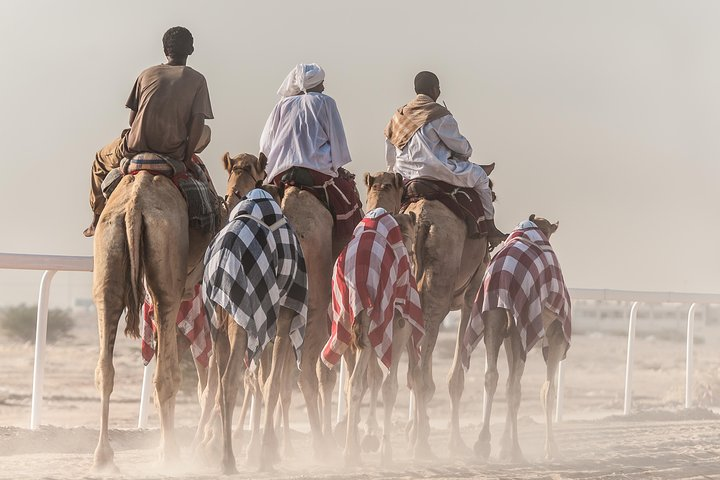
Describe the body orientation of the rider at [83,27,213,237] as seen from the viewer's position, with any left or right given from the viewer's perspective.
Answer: facing away from the viewer

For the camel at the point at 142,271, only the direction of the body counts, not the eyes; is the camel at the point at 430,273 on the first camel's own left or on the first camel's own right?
on the first camel's own right

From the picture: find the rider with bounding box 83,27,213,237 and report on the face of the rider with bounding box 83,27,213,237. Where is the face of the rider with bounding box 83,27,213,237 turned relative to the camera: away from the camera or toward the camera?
away from the camera

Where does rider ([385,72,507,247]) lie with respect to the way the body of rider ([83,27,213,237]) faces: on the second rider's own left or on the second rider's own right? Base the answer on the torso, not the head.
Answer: on the second rider's own right

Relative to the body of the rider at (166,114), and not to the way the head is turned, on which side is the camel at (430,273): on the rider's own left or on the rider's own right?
on the rider's own right

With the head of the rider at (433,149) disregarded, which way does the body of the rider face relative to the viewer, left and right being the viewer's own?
facing away from the viewer and to the right of the viewer

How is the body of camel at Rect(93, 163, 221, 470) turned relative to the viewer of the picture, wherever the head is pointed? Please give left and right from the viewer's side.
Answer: facing away from the viewer

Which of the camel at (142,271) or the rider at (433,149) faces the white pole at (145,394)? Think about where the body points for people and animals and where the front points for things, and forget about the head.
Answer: the camel
